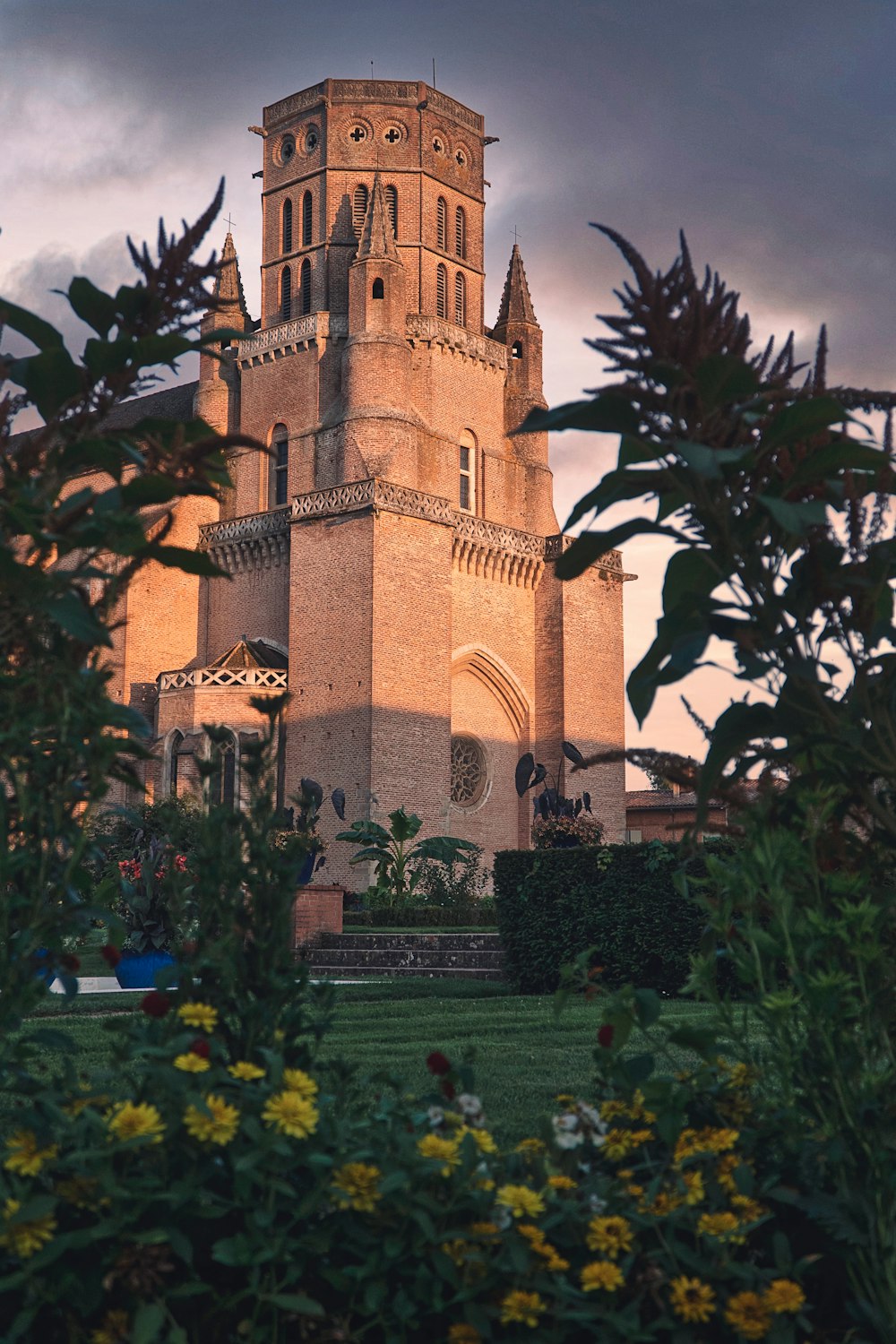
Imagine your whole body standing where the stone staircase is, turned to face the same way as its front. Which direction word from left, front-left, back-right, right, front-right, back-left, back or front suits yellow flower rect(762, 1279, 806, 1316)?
front

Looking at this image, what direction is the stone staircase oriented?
toward the camera

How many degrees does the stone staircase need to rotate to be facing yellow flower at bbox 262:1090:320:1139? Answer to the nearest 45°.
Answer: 0° — it already faces it

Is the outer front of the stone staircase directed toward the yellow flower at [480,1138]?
yes

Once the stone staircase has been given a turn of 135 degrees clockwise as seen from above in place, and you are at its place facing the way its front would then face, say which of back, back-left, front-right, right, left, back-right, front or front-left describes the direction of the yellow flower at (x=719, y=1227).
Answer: back-left

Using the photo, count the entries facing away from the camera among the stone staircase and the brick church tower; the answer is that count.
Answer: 0

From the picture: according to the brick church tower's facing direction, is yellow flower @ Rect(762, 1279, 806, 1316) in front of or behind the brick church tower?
in front

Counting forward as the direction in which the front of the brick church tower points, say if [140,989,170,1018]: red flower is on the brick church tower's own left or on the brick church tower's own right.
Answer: on the brick church tower's own right

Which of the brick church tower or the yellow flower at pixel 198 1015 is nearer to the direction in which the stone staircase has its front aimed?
the yellow flower

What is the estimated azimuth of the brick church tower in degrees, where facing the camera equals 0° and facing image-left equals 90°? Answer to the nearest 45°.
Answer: approximately 315°

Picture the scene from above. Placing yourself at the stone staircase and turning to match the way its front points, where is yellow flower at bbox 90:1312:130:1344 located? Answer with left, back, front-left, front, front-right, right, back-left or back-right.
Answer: front

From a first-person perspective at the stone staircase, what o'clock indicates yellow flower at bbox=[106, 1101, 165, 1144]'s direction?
The yellow flower is roughly at 12 o'clock from the stone staircase.

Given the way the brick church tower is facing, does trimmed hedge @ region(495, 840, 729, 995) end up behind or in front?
in front

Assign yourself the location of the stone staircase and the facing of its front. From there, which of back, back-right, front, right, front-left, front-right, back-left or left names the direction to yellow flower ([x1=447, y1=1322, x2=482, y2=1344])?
front

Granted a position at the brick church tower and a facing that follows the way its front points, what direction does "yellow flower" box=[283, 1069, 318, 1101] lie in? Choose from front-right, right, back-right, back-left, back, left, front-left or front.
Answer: front-right

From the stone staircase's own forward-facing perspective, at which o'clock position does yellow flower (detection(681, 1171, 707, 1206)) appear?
The yellow flower is roughly at 12 o'clock from the stone staircase.

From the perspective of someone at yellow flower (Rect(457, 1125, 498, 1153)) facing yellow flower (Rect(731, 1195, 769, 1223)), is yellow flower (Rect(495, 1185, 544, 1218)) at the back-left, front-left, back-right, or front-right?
front-right

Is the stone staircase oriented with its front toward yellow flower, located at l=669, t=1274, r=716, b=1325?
yes
